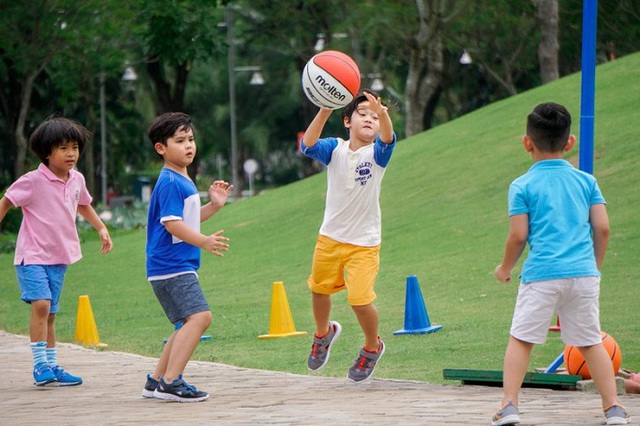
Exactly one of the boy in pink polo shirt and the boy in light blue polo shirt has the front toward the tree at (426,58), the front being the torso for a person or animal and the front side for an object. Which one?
the boy in light blue polo shirt

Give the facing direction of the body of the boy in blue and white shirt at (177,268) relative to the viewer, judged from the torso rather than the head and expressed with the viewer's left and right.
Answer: facing to the right of the viewer

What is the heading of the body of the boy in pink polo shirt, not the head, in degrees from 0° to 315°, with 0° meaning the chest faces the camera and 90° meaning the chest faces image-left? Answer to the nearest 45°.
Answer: approximately 315°

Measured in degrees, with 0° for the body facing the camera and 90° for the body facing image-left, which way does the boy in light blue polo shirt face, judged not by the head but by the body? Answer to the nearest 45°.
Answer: approximately 180°

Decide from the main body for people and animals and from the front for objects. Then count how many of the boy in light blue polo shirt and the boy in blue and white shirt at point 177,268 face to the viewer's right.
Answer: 1

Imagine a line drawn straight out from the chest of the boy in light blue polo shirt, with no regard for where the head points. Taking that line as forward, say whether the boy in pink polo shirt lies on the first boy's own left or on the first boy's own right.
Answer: on the first boy's own left

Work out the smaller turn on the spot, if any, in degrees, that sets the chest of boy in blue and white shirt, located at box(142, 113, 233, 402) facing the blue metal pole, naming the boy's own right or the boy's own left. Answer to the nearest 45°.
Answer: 0° — they already face it

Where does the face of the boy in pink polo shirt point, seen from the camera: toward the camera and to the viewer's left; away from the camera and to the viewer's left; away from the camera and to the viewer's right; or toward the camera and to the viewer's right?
toward the camera and to the viewer's right
